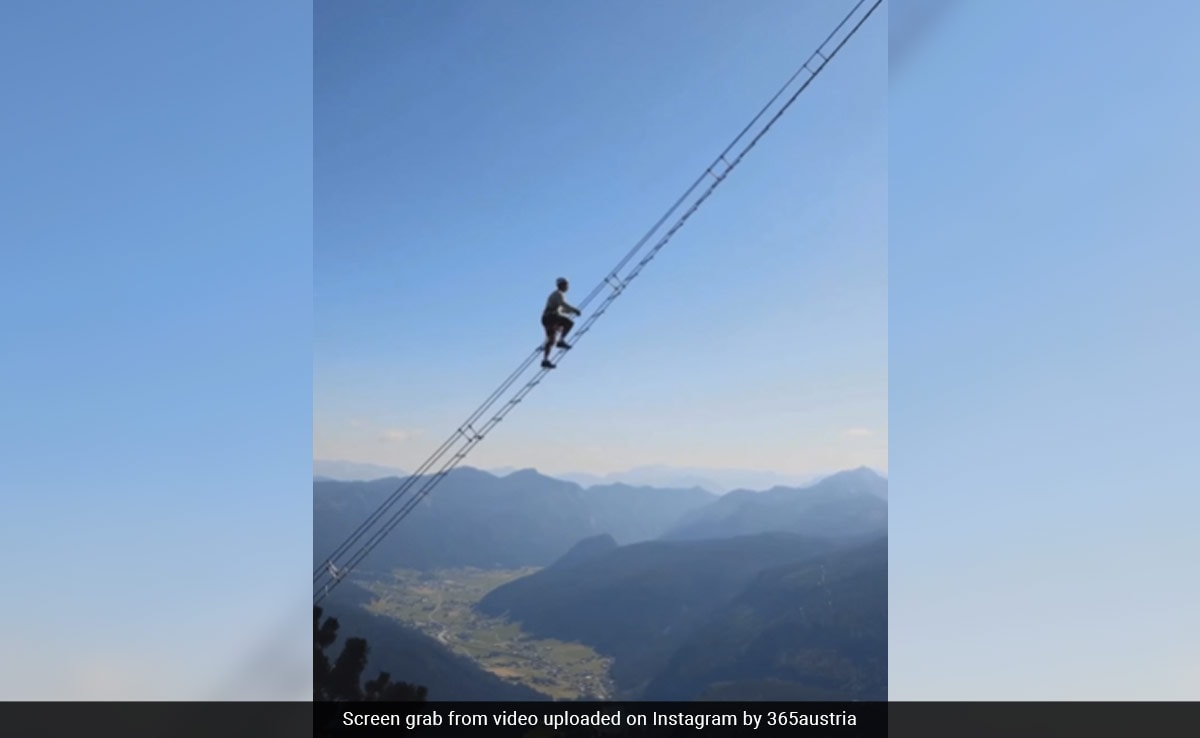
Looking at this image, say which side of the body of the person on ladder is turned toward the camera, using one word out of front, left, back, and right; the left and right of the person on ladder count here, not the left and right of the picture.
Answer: right
